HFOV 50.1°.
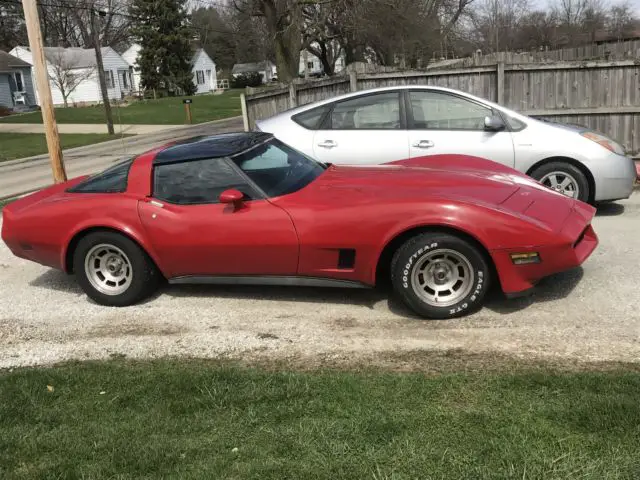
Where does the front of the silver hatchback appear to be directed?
to the viewer's right

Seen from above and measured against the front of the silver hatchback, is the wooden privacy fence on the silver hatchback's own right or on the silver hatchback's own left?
on the silver hatchback's own left

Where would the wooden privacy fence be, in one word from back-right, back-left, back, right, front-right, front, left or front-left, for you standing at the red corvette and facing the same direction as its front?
front-left

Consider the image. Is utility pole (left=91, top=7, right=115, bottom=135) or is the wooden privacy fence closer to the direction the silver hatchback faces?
the wooden privacy fence

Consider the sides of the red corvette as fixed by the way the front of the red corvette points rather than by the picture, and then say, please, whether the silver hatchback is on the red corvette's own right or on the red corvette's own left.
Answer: on the red corvette's own left

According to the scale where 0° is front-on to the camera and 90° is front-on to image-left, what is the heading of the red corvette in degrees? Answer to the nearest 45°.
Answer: approximately 270°

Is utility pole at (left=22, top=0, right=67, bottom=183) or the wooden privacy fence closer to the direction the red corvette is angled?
the wooden privacy fence

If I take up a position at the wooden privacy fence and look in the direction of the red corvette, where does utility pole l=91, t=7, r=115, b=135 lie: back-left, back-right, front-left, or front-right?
back-right

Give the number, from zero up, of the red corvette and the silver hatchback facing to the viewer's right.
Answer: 2
